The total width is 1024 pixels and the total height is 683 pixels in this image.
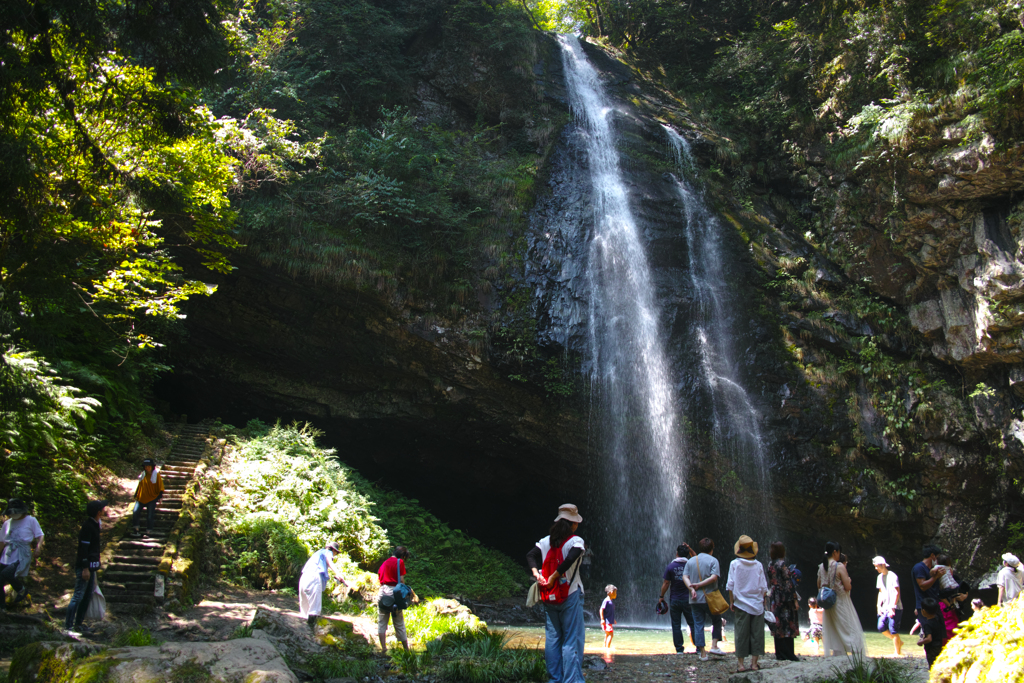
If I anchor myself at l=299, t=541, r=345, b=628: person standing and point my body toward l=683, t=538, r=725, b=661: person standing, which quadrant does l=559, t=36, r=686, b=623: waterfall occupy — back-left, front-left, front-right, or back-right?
front-left

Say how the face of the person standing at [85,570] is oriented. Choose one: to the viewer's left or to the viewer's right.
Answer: to the viewer's right

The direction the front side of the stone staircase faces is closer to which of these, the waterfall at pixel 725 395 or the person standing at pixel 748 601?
the person standing

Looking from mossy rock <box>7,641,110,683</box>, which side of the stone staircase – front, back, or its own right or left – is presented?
front

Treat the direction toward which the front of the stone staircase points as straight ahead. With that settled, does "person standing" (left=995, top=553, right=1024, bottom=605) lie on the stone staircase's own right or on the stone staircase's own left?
on the stone staircase's own left

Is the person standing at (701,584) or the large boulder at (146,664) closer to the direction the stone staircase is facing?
the large boulder

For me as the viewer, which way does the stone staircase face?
facing the viewer

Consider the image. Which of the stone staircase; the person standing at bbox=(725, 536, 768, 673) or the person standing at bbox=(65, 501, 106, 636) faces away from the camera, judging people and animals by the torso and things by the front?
the person standing at bbox=(725, 536, 768, 673)

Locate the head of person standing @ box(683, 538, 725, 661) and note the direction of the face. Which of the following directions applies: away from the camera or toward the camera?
away from the camera

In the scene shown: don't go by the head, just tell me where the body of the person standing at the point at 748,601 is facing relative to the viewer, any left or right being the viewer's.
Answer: facing away from the viewer

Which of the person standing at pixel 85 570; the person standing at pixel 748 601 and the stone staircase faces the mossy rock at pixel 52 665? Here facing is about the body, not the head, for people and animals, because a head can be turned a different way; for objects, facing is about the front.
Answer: the stone staircase

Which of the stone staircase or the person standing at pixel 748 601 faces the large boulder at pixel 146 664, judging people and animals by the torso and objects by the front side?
the stone staircase

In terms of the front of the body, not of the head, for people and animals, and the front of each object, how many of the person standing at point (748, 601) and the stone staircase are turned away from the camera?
1

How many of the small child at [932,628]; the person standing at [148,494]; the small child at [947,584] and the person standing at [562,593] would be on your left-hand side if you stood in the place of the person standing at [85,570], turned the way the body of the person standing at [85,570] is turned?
1

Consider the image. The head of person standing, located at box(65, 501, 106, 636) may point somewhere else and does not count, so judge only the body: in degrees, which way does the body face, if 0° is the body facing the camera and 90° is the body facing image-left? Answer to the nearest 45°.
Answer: approximately 270°

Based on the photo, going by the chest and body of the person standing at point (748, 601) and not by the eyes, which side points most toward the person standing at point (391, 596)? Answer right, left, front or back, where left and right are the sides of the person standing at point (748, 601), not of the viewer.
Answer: left
